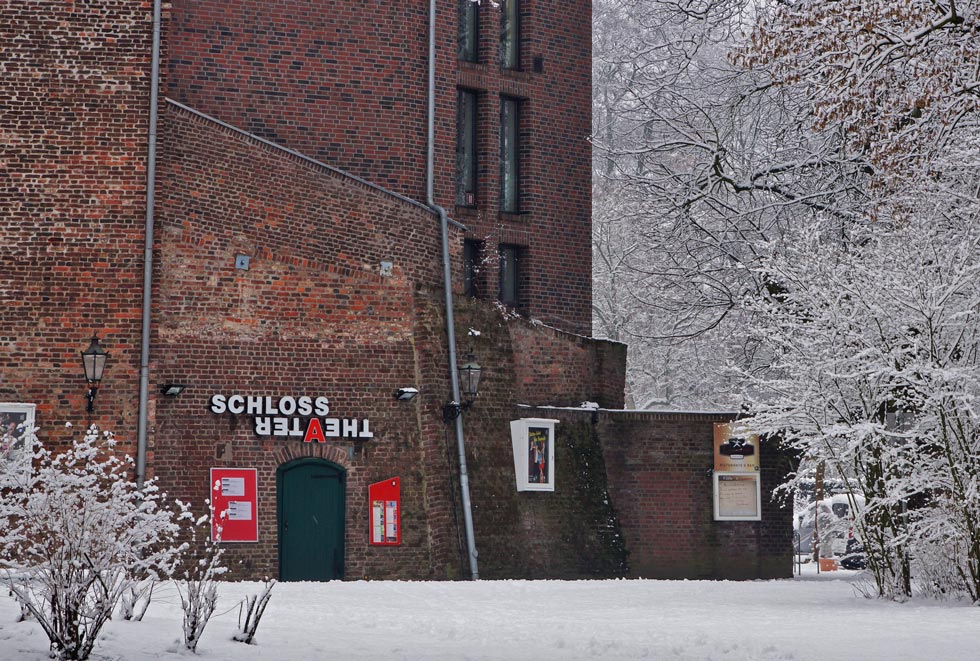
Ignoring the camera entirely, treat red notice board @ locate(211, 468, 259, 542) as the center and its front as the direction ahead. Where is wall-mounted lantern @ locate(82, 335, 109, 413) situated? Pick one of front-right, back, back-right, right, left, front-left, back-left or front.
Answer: front-right

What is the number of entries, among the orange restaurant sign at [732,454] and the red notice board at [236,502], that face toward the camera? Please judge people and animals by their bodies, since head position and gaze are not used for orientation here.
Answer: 2

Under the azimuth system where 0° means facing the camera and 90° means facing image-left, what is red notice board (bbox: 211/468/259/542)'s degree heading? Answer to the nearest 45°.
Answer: approximately 0°

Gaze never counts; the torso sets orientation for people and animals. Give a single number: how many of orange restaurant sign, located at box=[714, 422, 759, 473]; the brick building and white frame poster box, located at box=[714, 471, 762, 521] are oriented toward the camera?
3

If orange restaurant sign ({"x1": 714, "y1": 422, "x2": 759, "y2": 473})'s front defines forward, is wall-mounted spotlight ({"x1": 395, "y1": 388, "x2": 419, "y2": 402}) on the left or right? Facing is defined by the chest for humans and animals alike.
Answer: on its right

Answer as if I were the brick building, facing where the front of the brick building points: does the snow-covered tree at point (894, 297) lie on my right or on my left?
on my left

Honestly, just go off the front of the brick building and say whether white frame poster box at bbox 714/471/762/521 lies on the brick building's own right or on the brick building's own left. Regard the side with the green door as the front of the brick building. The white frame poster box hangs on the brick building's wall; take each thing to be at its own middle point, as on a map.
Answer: on the brick building's own left

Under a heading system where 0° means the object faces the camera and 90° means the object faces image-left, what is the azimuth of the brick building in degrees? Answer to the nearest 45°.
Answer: approximately 0°
